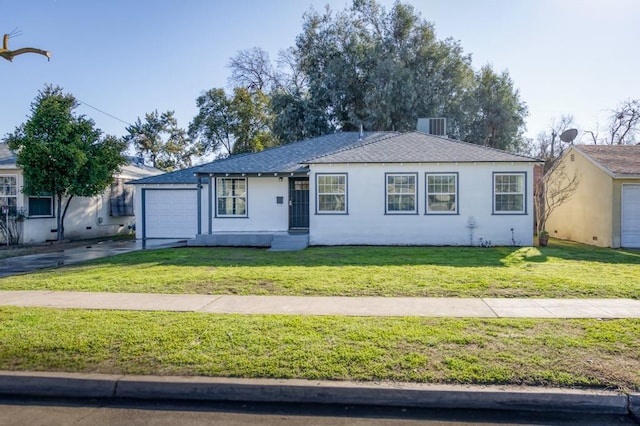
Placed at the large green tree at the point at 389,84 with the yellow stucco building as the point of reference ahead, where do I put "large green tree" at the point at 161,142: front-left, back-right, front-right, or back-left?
back-right

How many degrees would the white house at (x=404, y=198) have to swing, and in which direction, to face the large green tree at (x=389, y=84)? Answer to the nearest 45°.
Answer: approximately 180°

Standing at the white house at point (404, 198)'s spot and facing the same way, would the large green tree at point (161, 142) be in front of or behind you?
behind

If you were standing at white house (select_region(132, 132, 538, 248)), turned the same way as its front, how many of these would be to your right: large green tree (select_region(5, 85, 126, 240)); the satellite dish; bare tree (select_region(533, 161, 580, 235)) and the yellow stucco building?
1

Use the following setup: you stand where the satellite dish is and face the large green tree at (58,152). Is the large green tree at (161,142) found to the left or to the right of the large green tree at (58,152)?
right

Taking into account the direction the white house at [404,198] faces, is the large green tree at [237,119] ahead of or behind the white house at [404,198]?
behind

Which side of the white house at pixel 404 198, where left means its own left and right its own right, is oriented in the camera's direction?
front

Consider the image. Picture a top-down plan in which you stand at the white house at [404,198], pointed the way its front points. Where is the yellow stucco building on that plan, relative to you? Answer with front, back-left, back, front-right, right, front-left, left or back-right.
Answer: left

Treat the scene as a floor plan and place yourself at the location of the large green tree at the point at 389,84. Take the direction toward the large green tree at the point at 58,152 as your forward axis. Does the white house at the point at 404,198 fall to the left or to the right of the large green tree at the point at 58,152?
left

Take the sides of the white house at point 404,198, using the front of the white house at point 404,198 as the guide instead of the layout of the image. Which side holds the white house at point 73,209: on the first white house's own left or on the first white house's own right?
on the first white house's own right

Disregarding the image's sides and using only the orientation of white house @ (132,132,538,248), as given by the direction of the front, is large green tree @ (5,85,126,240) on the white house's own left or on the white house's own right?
on the white house's own right

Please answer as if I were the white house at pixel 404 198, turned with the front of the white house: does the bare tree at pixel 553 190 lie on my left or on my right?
on my left
